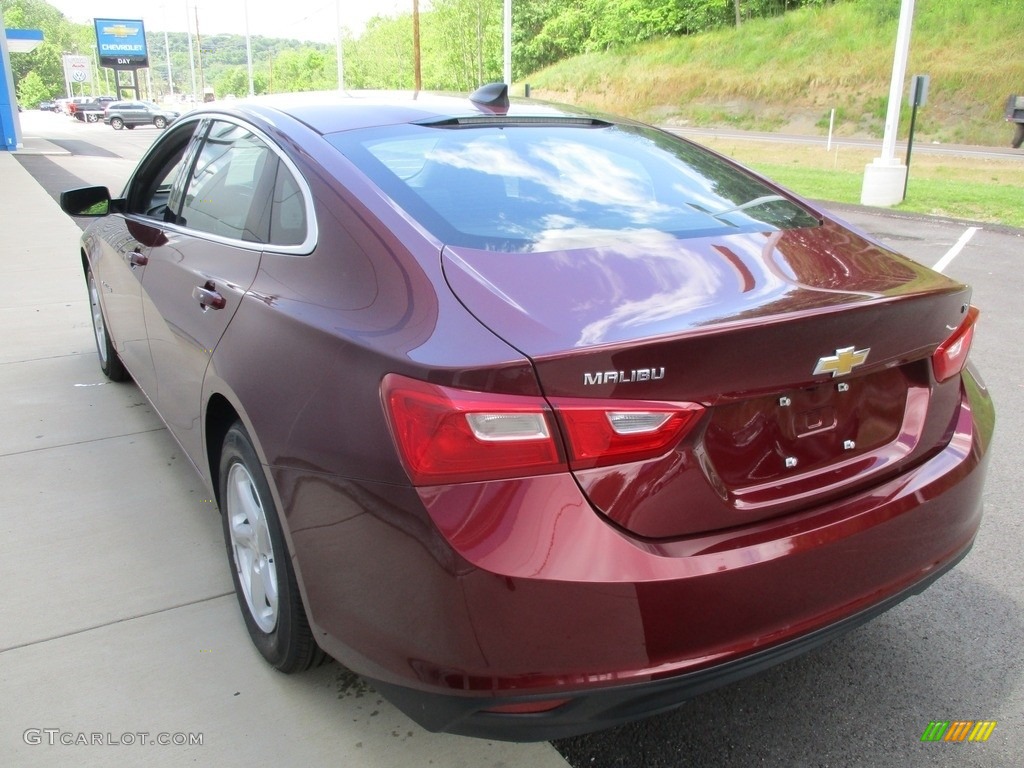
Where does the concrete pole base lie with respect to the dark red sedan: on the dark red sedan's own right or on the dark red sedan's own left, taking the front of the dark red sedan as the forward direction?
on the dark red sedan's own right

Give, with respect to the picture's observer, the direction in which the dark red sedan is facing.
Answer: facing away from the viewer and to the left of the viewer

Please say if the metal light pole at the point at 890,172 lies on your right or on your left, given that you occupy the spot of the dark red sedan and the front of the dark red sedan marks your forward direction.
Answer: on your right
